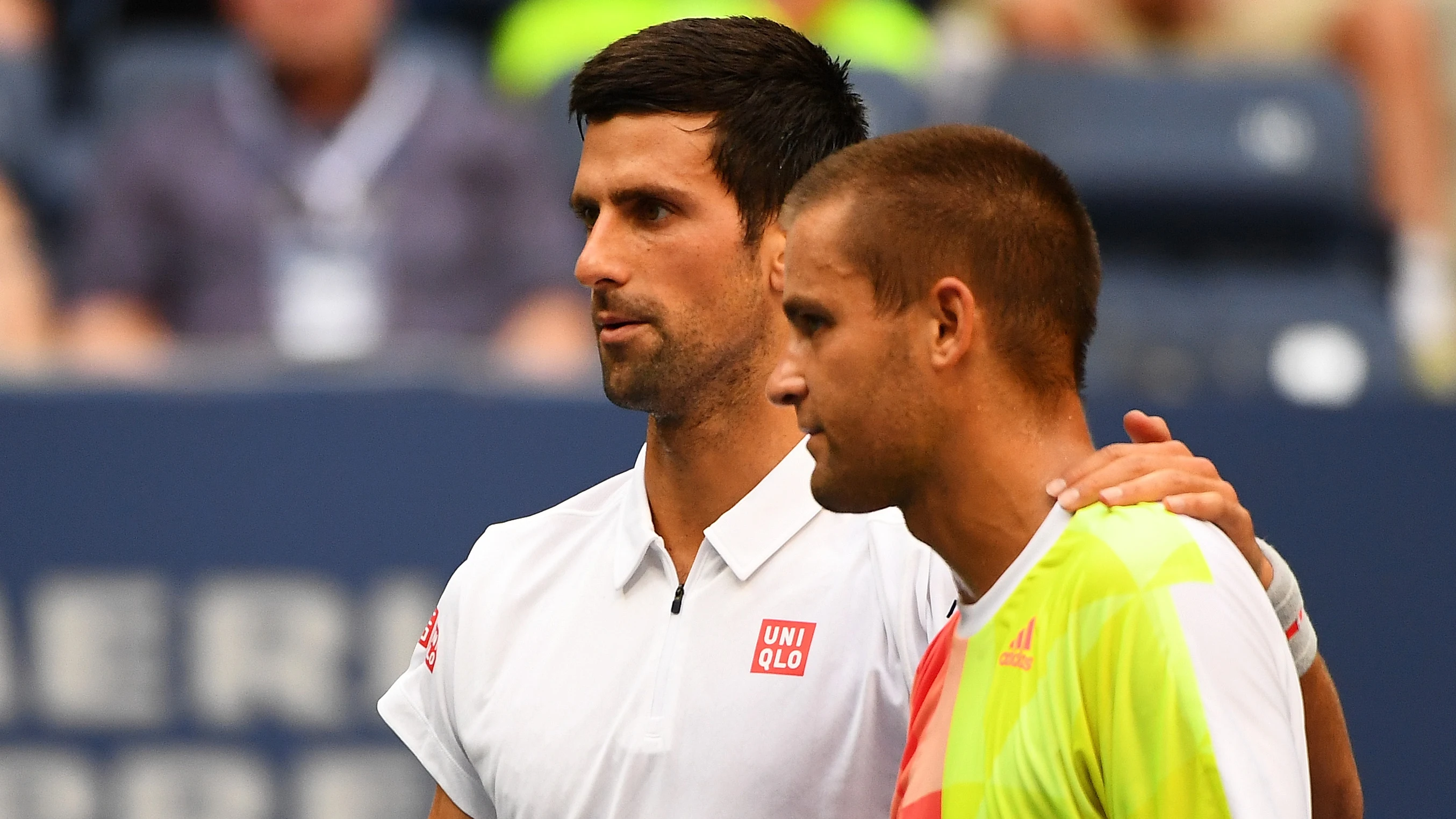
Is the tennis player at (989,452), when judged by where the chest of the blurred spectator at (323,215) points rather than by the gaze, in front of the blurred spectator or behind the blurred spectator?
in front

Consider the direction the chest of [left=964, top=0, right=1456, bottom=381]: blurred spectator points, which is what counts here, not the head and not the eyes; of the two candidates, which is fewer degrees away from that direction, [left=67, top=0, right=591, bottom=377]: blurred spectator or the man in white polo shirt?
the man in white polo shirt

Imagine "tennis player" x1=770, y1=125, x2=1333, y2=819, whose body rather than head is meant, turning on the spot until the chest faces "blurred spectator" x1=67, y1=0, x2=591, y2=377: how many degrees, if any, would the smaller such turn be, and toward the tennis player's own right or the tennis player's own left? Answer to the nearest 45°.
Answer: approximately 90° to the tennis player's own right

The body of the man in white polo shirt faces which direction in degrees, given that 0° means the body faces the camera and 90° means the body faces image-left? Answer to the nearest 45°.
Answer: approximately 0°

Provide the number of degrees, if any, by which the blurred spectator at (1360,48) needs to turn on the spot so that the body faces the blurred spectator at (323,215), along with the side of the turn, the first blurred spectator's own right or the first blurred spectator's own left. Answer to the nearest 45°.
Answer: approximately 45° to the first blurred spectator's own right

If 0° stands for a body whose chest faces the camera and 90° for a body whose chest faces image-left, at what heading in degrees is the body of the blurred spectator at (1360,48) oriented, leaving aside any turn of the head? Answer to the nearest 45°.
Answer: approximately 0°

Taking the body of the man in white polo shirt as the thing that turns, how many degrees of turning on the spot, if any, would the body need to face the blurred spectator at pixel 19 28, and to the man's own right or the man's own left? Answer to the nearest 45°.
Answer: approximately 135° to the man's own right

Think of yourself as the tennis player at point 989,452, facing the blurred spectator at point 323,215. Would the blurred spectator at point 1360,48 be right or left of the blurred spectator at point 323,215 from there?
right

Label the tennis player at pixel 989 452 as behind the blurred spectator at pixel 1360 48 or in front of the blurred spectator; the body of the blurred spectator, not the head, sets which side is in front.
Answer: in front

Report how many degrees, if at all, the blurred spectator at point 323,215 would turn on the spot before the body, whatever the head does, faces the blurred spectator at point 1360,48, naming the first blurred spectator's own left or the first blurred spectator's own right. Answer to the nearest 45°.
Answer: approximately 90° to the first blurred spectator's own left

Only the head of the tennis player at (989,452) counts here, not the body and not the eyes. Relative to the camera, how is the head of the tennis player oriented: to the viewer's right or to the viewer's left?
to the viewer's left

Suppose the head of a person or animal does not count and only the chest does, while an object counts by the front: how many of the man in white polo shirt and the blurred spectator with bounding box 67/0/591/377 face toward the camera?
2

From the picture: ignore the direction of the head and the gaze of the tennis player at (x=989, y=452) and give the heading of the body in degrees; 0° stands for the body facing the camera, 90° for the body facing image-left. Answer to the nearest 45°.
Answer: approximately 45°
